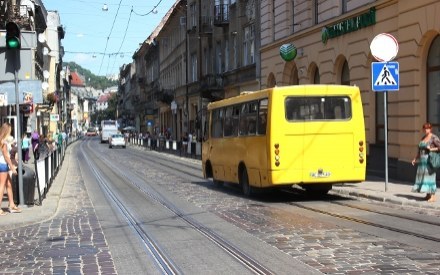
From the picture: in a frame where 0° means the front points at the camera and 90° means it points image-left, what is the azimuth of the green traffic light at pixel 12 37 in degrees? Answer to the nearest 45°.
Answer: approximately 0°

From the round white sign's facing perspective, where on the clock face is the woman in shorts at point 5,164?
The woman in shorts is roughly at 2 o'clock from the round white sign.

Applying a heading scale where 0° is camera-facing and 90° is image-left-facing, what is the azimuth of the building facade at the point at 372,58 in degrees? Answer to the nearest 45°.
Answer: approximately 45°

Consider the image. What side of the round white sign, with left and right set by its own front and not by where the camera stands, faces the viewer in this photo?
front

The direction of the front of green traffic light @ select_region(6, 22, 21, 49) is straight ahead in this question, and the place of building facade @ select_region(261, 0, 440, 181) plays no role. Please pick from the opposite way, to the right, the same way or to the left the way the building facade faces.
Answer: to the right

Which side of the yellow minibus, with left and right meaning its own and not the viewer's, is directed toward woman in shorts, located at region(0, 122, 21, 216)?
left

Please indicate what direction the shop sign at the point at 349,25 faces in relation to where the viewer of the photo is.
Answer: facing the viewer and to the left of the viewer

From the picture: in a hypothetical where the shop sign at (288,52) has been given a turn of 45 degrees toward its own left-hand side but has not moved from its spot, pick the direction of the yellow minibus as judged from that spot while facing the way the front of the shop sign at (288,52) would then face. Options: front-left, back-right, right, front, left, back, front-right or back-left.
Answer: front-right

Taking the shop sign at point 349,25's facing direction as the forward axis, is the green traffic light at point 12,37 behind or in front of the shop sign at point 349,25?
in front

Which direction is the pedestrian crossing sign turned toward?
toward the camera

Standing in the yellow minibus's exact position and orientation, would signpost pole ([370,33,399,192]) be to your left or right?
on your right
